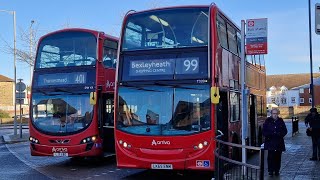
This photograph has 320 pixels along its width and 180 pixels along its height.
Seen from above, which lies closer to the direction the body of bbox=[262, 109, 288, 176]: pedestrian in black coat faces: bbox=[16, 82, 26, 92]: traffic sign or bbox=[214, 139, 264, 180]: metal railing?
the metal railing

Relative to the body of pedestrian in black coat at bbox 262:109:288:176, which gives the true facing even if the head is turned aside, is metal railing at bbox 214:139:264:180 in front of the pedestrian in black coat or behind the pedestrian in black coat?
in front

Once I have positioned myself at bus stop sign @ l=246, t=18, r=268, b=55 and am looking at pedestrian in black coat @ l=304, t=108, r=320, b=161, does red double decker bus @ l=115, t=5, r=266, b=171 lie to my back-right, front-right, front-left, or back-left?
front-left

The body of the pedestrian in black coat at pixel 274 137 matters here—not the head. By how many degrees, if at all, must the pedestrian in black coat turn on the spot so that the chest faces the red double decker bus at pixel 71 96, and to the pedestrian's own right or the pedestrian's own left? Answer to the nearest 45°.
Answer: approximately 90° to the pedestrian's own right

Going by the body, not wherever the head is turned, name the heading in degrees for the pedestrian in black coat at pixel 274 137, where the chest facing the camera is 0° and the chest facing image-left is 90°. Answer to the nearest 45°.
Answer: approximately 0°

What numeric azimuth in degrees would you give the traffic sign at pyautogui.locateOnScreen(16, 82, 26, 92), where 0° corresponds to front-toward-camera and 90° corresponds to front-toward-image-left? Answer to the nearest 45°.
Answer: approximately 180°
